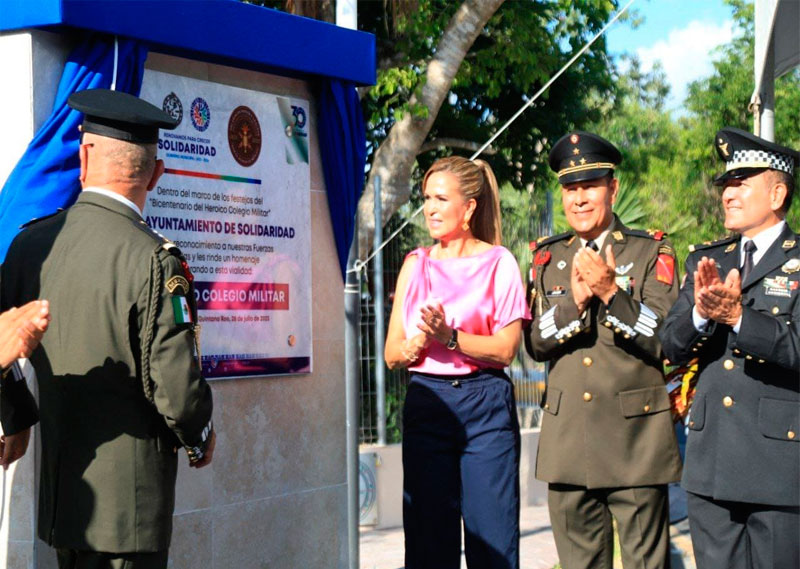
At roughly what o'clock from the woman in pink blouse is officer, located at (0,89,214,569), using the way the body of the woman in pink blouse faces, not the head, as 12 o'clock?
The officer is roughly at 12 o'clock from the woman in pink blouse.

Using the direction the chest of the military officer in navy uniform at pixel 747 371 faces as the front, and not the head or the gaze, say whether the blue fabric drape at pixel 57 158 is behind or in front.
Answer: in front

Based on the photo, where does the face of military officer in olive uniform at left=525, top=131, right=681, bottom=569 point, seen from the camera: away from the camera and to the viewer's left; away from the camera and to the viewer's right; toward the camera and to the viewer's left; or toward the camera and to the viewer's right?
toward the camera and to the viewer's left

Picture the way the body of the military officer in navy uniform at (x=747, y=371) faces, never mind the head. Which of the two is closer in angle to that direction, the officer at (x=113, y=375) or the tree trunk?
the officer

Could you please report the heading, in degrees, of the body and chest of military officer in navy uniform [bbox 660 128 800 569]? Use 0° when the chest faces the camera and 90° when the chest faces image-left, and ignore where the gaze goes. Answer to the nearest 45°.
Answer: approximately 45°

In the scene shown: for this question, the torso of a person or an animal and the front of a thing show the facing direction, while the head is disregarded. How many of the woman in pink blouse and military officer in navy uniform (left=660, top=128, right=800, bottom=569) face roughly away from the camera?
0

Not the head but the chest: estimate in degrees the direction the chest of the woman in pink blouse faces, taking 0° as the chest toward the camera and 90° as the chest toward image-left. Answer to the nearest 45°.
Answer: approximately 45°

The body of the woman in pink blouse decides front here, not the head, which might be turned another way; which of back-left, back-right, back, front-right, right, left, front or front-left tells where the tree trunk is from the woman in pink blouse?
back-right

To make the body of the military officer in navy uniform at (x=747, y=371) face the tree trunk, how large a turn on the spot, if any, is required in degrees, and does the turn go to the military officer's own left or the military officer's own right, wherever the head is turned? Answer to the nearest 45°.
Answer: approximately 90° to the military officer's own right
